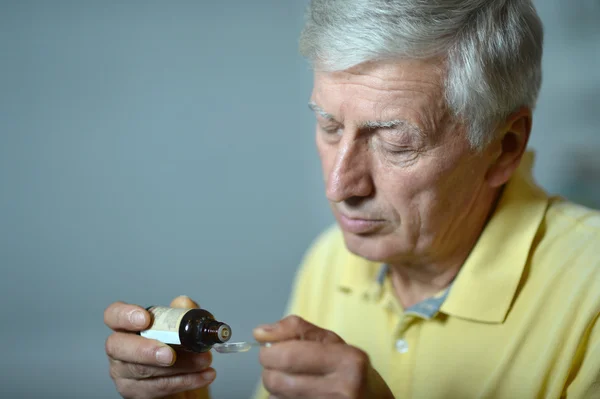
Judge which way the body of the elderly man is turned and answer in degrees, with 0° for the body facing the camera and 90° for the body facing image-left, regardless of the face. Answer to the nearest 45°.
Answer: approximately 45°
